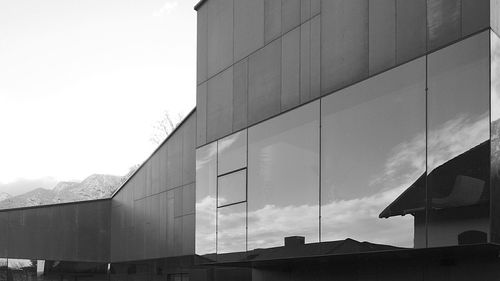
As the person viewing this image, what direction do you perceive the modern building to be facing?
facing the viewer and to the left of the viewer
